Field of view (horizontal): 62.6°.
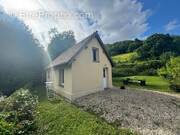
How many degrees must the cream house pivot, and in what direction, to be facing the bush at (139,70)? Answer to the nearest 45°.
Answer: approximately 90° to its left

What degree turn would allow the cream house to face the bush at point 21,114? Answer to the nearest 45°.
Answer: approximately 90° to its right

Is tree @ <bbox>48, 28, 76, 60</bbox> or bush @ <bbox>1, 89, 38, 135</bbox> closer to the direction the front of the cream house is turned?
the bush

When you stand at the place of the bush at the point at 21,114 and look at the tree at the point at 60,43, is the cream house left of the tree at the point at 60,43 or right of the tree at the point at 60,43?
right

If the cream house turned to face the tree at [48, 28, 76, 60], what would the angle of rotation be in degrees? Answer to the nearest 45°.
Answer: approximately 135° to its left

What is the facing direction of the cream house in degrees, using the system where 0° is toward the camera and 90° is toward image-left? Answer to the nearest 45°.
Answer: approximately 315°

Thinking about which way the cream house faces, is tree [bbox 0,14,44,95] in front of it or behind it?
behind

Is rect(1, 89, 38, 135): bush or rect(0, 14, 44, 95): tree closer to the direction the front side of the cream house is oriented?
the bush
